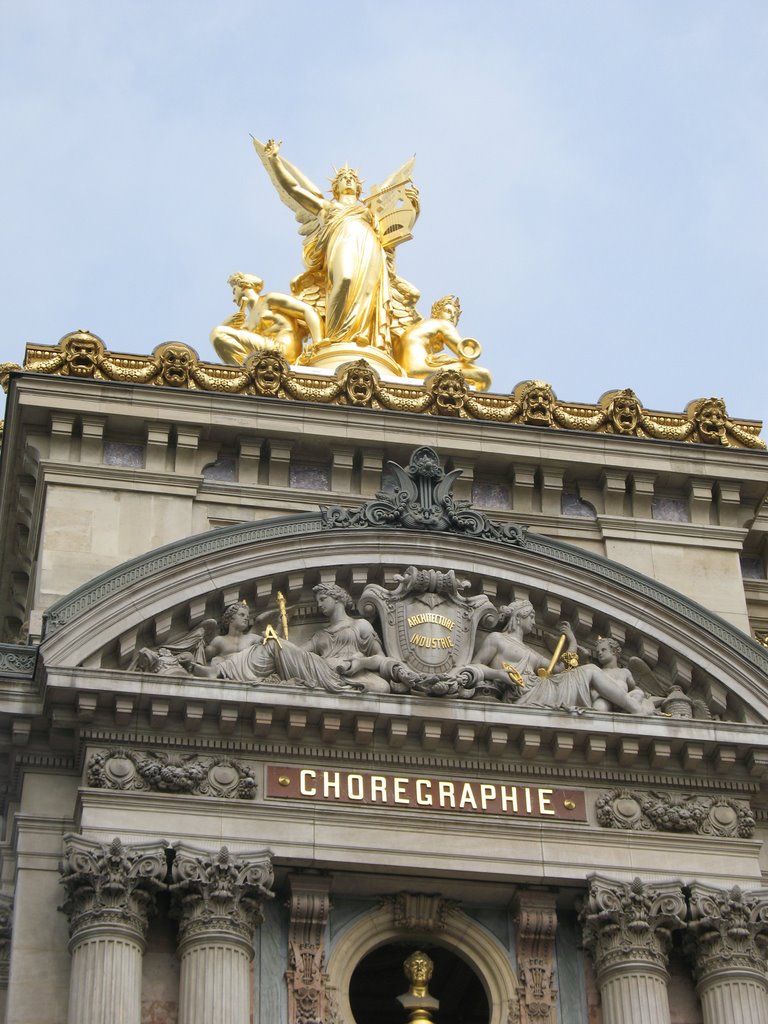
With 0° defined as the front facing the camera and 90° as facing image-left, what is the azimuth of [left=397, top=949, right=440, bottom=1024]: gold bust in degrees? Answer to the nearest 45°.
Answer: approximately 0°

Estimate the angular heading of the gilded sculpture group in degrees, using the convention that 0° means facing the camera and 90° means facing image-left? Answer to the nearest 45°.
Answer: approximately 0°

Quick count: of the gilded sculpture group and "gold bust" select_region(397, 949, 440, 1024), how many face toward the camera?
2

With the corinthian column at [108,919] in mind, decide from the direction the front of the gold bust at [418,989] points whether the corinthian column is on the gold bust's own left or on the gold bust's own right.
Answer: on the gold bust's own right
